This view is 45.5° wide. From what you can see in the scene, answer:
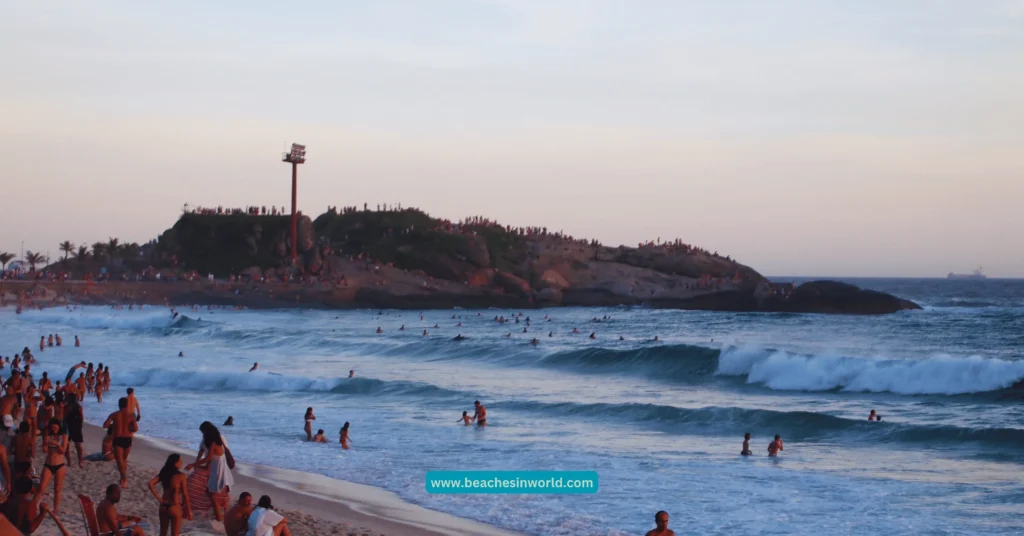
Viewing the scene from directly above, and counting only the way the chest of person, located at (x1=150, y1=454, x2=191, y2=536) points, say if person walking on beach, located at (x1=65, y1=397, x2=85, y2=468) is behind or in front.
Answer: in front

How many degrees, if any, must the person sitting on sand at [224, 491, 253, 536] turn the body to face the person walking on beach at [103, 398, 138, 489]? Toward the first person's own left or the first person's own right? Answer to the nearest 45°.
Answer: approximately 90° to the first person's own left

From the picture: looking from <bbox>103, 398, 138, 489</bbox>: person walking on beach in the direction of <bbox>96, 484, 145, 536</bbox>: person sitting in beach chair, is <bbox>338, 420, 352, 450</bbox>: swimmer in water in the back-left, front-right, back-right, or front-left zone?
back-left

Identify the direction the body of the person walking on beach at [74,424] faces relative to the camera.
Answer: away from the camera

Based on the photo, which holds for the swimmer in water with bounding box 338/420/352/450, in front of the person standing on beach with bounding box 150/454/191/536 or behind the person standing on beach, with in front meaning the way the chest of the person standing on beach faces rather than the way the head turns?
in front

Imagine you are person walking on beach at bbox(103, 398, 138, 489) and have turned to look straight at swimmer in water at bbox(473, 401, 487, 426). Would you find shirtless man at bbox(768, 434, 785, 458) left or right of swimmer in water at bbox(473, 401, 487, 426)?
right

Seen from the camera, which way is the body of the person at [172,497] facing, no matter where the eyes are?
away from the camera
